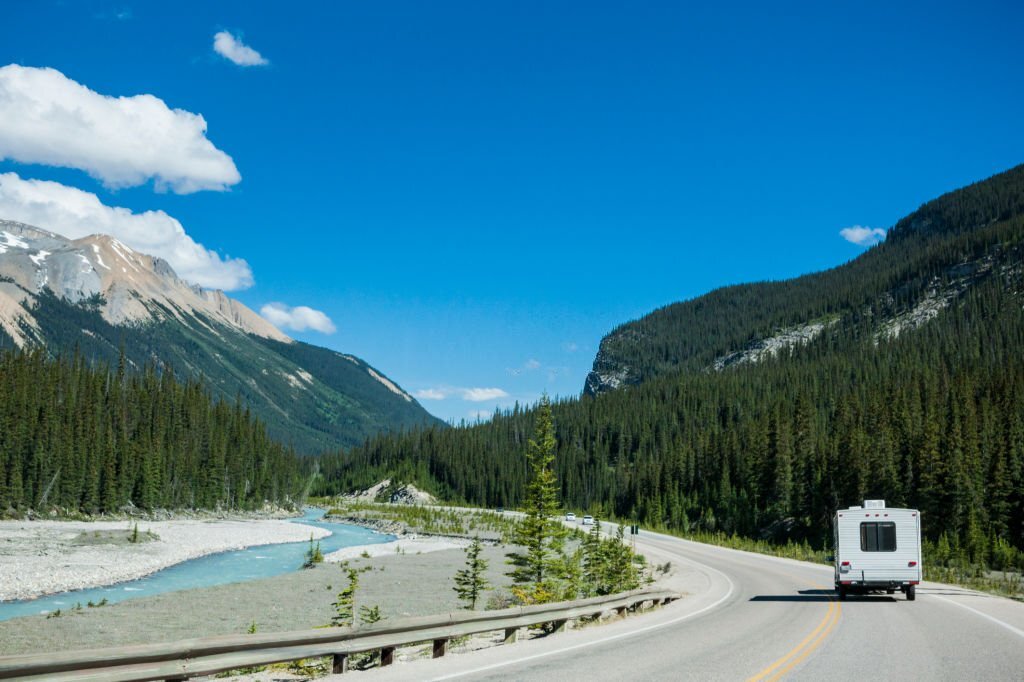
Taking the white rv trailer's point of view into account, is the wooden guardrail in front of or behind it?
behind

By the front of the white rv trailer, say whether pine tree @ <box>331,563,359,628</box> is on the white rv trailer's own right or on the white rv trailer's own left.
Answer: on the white rv trailer's own left

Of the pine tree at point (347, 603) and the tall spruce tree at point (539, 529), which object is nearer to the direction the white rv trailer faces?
the tall spruce tree

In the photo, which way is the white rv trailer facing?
away from the camera

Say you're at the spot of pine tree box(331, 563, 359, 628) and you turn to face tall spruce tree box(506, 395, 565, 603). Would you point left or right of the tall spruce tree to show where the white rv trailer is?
right

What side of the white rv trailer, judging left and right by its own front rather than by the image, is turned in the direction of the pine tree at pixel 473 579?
left

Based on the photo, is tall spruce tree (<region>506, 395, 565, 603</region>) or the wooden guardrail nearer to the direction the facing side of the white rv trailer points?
the tall spruce tree

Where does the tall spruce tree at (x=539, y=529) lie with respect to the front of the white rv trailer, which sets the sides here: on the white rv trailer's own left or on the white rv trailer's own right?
on the white rv trailer's own left
